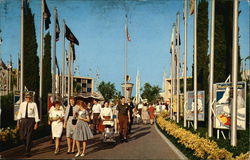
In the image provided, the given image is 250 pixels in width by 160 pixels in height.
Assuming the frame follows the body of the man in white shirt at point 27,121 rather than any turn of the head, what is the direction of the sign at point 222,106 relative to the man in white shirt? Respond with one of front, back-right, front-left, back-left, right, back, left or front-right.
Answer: left

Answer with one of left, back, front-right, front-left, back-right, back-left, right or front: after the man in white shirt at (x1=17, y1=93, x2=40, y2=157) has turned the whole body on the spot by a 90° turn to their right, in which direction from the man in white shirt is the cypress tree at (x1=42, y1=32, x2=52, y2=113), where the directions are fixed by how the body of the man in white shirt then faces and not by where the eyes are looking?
right

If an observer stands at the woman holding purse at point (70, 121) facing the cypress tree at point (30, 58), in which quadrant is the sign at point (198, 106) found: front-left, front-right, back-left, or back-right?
front-right

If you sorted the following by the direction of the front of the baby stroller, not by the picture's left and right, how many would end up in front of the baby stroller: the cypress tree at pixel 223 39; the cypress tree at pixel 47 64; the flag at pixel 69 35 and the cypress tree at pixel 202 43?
0

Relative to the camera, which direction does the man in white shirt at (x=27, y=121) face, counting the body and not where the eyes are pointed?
toward the camera

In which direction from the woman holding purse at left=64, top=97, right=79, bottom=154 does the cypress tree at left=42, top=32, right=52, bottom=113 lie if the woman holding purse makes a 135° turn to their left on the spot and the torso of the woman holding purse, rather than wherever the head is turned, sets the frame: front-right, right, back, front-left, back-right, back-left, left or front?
front-left

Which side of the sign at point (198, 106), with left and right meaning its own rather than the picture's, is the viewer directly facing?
front
